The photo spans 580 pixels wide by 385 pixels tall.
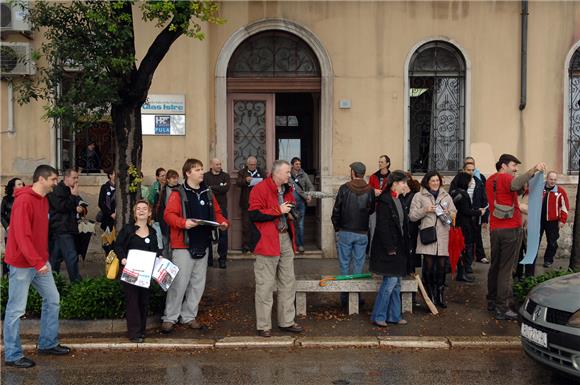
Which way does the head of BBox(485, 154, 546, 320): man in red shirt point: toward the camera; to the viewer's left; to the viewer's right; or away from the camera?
to the viewer's right

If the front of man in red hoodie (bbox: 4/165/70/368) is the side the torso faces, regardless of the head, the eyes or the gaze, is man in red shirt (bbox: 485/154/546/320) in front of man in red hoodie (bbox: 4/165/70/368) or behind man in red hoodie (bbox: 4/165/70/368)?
in front

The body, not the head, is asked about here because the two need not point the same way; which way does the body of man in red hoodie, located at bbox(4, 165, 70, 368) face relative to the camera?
to the viewer's right

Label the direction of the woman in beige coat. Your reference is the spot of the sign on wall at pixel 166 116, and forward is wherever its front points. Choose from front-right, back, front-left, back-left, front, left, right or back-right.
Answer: front-left

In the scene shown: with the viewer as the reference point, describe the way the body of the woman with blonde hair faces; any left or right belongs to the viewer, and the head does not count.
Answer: facing the viewer

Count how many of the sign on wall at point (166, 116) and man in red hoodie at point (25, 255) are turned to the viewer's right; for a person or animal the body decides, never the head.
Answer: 1

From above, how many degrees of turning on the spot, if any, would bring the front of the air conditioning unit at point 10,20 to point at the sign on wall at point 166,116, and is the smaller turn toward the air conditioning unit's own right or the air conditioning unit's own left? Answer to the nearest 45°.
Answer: approximately 90° to the air conditioning unit's own left

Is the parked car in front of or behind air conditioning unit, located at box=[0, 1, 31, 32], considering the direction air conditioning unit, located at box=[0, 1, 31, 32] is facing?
in front

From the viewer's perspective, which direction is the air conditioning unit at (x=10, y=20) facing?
toward the camera

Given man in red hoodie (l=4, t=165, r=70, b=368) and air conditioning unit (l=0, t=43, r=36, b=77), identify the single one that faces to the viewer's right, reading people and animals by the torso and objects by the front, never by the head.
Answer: the man in red hoodie

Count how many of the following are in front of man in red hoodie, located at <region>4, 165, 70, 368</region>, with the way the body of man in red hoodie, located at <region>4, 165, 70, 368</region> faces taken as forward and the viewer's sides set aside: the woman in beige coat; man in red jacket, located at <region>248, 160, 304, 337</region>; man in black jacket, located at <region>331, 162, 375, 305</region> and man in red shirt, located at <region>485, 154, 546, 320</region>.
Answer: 4

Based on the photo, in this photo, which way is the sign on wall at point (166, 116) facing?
toward the camera

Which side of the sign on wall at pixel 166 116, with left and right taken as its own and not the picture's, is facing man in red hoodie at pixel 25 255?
front

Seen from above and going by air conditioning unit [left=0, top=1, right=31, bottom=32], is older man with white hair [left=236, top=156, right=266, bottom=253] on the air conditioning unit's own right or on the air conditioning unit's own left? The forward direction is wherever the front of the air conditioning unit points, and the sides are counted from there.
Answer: on the air conditioning unit's own left

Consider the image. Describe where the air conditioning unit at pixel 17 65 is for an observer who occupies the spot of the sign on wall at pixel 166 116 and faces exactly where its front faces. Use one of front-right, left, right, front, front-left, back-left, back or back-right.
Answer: right

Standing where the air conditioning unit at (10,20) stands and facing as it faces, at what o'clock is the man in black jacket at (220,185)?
The man in black jacket is roughly at 10 o'clock from the air conditioning unit.
